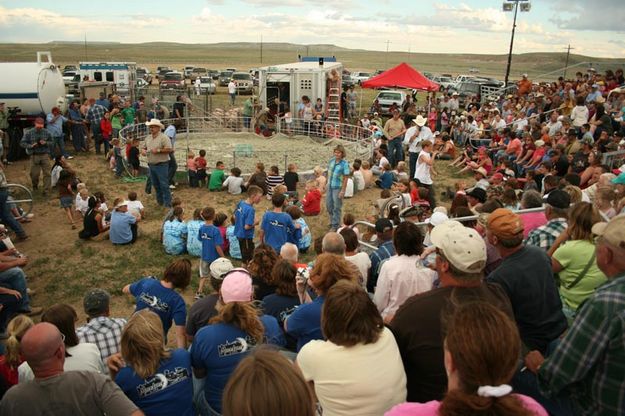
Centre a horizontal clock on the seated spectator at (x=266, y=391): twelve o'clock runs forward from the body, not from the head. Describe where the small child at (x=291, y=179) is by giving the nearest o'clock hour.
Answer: The small child is roughly at 12 o'clock from the seated spectator.

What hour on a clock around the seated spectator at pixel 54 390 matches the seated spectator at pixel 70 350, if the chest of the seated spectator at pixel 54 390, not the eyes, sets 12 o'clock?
the seated spectator at pixel 70 350 is roughly at 12 o'clock from the seated spectator at pixel 54 390.

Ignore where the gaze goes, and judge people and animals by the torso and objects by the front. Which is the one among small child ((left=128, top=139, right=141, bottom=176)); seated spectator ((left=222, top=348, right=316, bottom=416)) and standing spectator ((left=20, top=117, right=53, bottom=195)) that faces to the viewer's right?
the small child

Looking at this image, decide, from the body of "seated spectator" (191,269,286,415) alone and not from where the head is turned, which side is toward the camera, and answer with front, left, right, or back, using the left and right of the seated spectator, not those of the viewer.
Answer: back

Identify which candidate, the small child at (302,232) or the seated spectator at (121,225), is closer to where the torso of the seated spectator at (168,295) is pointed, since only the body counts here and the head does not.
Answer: the small child

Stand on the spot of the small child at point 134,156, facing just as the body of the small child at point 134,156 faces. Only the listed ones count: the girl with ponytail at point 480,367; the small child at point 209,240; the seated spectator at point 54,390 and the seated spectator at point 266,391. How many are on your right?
4

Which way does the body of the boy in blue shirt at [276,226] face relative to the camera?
away from the camera

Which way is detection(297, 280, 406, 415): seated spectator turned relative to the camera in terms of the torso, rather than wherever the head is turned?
away from the camera

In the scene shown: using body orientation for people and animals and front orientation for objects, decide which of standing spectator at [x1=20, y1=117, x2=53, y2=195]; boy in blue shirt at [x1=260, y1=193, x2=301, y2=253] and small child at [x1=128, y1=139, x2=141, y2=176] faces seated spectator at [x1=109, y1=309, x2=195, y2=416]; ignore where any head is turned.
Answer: the standing spectator

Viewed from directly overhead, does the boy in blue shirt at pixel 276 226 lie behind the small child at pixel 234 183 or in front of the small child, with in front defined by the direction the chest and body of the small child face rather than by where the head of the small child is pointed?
behind

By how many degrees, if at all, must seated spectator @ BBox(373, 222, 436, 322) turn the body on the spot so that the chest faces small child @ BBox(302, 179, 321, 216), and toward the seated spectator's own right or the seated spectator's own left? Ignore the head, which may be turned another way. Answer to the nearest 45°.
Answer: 0° — they already face them

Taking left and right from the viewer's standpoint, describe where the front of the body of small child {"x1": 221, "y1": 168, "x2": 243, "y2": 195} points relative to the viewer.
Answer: facing away from the viewer

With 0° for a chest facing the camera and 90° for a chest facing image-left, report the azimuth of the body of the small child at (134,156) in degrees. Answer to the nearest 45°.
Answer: approximately 270°

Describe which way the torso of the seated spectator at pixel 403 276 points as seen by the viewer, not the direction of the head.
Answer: away from the camera

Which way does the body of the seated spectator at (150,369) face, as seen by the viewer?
away from the camera

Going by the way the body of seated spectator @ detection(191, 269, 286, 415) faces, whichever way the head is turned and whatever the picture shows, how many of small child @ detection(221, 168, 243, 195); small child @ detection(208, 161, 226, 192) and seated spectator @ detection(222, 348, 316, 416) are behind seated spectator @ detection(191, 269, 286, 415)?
1

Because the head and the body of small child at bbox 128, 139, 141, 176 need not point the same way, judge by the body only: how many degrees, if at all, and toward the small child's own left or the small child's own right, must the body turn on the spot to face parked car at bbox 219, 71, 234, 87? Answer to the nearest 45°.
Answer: approximately 90° to the small child's own left

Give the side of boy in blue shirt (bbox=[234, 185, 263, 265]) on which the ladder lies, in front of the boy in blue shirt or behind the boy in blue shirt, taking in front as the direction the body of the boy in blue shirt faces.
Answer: in front
